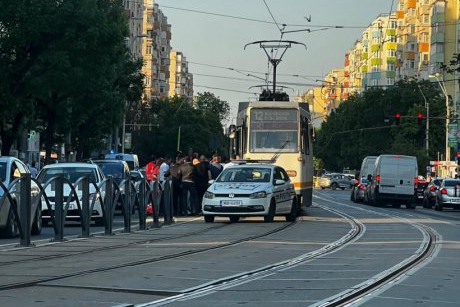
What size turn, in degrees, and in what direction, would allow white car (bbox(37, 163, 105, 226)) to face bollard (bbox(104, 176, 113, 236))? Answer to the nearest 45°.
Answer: approximately 45° to its left

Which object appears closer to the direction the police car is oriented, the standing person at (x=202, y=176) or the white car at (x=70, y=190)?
the white car

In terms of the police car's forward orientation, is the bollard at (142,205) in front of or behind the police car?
in front

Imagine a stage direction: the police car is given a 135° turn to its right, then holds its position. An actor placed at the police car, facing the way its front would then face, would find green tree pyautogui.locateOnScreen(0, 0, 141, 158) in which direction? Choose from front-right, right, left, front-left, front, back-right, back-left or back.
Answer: front-left

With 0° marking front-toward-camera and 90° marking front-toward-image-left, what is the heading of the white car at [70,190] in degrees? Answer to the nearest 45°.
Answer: approximately 0°

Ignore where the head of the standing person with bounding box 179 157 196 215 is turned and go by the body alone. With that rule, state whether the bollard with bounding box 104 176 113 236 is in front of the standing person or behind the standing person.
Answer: behind

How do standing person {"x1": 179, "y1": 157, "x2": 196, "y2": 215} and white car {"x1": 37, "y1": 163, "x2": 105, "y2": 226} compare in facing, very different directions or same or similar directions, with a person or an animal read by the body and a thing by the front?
very different directions
